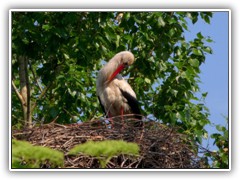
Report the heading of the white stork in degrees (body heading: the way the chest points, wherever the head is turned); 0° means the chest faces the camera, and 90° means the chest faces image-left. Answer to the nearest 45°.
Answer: approximately 45°
